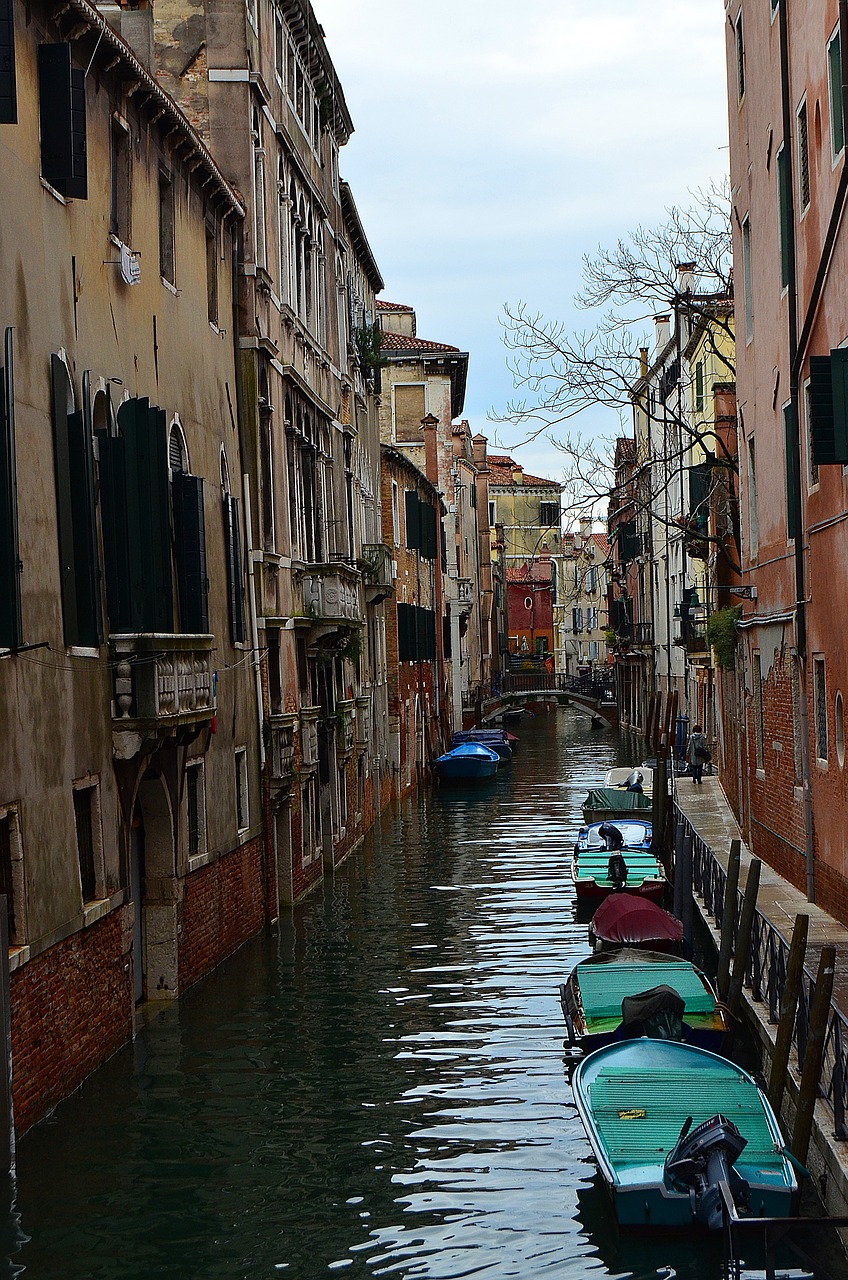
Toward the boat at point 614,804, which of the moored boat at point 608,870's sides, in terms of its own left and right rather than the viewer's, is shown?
front

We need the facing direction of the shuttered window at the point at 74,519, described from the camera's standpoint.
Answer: facing to the right of the viewer

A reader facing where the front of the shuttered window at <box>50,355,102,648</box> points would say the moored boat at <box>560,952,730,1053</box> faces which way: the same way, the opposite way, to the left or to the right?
to the left

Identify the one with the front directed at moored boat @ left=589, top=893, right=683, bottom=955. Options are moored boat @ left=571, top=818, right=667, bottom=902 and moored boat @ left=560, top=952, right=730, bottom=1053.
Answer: moored boat @ left=560, top=952, right=730, bottom=1053

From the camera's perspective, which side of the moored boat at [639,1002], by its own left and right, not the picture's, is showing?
back

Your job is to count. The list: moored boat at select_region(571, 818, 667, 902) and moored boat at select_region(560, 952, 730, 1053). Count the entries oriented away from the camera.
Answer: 2

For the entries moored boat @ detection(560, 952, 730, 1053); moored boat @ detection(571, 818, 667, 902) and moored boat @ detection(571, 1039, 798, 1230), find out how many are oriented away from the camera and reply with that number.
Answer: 3

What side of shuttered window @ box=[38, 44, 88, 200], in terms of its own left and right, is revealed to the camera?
right

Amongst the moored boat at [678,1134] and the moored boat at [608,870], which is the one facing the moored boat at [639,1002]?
the moored boat at [678,1134]

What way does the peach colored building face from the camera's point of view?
to the viewer's left

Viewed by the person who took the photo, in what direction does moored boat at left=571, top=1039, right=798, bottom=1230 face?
facing away from the viewer

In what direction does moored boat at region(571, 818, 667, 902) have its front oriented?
away from the camera
